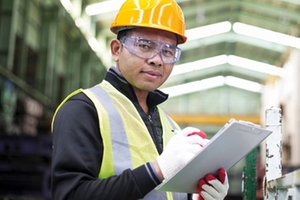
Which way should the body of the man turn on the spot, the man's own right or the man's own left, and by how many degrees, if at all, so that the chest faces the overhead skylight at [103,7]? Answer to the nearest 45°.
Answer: approximately 135° to the man's own left

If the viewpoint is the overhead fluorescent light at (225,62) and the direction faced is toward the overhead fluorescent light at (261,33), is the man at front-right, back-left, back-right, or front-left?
front-right

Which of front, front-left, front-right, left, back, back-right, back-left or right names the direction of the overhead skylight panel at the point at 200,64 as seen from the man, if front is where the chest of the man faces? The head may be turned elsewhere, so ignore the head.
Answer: back-left

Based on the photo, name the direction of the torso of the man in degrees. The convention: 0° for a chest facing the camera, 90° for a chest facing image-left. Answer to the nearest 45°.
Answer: approximately 315°

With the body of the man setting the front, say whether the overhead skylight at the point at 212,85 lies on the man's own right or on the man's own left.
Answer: on the man's own left

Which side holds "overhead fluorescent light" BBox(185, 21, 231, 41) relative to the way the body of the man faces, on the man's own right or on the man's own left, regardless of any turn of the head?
on the man's own left

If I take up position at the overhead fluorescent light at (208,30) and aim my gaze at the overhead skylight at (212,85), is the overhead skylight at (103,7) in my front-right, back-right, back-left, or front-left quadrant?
back-left

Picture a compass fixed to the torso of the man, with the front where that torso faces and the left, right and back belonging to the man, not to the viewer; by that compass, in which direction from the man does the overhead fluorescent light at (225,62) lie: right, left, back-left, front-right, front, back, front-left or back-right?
back-left
